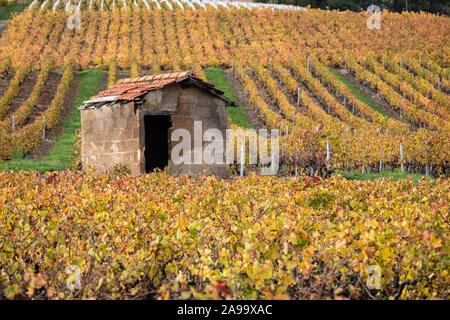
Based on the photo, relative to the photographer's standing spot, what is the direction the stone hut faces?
facing the viewer and to the right of the viewer
